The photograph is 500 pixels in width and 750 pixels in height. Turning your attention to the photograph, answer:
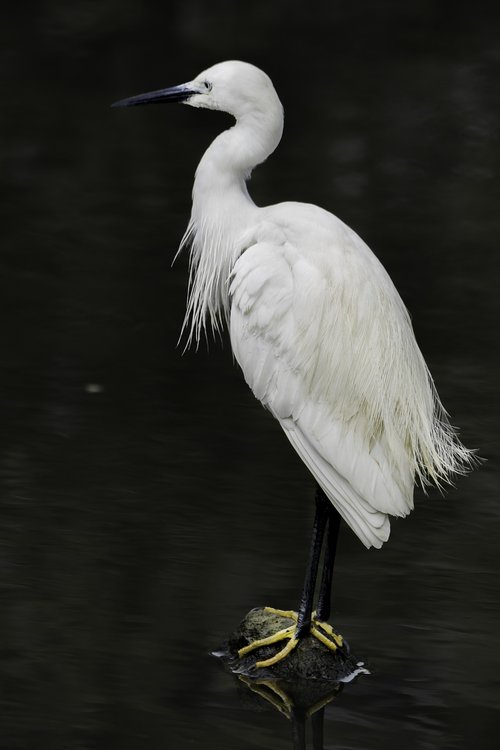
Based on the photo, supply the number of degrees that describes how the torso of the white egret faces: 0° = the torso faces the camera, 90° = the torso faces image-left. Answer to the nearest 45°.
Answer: approximately 90°
